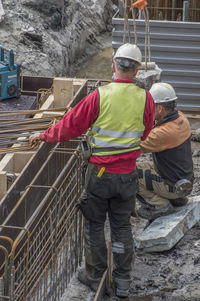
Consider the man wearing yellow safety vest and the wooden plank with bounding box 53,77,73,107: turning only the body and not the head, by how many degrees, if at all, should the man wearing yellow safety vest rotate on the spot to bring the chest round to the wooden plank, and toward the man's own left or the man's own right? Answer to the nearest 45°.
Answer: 0° — they already face it

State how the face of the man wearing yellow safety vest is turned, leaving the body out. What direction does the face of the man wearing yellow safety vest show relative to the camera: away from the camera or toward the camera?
away from the camera

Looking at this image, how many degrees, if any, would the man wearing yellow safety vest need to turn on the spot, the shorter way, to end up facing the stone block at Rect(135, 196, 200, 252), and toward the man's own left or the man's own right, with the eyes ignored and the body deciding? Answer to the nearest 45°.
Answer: approximately 45° to the man's own right

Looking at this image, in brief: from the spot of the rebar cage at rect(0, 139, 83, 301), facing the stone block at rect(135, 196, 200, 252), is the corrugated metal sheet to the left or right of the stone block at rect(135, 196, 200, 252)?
left

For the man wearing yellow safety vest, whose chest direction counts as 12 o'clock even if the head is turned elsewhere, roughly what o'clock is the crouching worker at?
The crouching worker is roughly at 1 o'clock from the man wearing yellow safety vest.

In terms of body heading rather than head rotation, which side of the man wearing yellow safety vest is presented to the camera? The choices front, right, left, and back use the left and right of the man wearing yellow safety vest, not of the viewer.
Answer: back
